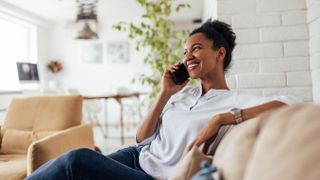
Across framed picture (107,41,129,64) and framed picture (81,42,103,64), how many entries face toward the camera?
2

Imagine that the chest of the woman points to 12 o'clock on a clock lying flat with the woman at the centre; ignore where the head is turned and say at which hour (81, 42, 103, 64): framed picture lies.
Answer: The framed picture is roughly at 4 o'clock from the woman.

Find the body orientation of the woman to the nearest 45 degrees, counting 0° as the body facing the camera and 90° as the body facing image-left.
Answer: approximately 45°

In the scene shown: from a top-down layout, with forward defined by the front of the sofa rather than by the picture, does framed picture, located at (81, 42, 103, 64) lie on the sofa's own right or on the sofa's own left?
on the sofa's own right

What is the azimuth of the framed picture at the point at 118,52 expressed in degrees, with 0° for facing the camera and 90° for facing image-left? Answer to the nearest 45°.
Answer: approximately 0°

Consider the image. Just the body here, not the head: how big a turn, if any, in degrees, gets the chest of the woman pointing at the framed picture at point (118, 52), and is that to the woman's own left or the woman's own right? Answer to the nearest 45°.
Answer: approximately 135° to the woman's own right

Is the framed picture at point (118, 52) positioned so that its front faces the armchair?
yes
